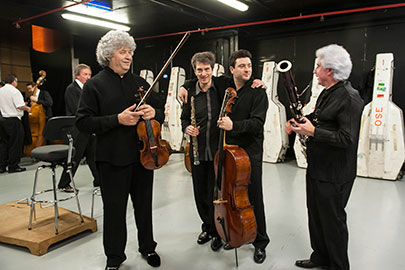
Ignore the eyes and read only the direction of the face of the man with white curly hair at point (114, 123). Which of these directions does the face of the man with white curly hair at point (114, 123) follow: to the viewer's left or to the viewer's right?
to the viewer's right

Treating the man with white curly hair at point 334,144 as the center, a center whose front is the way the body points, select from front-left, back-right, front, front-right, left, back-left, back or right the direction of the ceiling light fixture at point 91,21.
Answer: front-right

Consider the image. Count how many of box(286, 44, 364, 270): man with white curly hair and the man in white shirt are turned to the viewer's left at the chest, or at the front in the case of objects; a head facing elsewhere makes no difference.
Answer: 1

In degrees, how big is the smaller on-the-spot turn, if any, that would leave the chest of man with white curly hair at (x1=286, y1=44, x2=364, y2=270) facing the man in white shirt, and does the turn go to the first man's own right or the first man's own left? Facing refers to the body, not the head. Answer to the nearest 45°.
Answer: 0° — they already face them

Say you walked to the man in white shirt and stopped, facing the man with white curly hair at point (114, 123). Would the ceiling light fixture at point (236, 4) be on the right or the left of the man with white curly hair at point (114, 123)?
left

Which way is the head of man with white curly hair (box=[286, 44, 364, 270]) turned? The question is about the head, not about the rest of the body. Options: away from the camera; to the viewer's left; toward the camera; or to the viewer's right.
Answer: to the viewer's left

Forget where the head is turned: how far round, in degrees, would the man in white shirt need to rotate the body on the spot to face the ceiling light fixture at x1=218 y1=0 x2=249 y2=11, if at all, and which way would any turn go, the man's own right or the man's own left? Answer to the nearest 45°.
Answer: approximately 90° to the man's own right

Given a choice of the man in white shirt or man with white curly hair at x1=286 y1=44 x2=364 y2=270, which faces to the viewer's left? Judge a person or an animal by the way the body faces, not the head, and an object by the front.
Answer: the man with white curly hair

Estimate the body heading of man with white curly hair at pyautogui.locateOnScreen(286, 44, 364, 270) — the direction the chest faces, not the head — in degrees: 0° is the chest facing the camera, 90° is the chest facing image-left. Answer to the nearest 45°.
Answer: approximately 90°

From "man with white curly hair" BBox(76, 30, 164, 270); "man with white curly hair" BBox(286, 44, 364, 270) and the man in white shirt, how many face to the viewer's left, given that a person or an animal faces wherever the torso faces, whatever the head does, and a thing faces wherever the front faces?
1

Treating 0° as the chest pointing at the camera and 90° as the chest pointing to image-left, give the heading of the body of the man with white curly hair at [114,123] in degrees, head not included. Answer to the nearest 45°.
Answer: approximately 315°

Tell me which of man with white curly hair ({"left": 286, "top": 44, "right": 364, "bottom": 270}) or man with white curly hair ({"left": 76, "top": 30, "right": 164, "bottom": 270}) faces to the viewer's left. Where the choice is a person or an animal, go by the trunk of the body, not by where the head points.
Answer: man with white curly hair ({"left": 286, "top": 44, "right": 364, "bottom": 270})

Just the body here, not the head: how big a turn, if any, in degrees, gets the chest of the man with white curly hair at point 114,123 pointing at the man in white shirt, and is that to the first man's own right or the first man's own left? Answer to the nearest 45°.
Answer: approximately 180°

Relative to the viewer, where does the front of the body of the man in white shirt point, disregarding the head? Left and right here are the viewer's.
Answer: facing away from the viewer and to the right of the viewer
